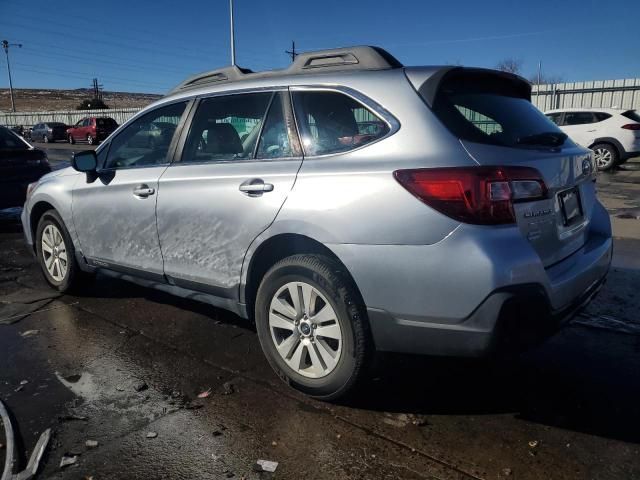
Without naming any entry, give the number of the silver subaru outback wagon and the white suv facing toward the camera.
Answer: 0

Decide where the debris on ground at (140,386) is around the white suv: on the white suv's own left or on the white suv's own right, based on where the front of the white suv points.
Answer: on the white suv's own left

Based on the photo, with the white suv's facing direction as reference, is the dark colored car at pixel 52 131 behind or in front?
in front

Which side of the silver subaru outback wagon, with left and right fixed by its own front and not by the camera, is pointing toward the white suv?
right

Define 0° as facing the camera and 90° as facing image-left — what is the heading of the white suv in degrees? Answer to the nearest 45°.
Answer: approximately 135°

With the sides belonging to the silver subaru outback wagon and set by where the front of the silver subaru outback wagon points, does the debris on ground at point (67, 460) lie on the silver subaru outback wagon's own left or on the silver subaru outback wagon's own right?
on the silver subaru outback wagon's own left

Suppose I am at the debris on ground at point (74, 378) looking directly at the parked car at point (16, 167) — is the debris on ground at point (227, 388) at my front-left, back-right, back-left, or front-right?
back-right

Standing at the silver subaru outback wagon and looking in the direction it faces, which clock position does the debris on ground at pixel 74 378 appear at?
The debris on ground is roughly at 9 o'clock from the silver subaru outback wagon.

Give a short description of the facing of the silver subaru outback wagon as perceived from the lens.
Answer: facing away from the viewer and to the left of the viewer

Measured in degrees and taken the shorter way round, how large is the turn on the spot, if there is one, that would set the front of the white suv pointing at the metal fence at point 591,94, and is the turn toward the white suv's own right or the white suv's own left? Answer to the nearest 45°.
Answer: approximately 45° to the white suv's own right
